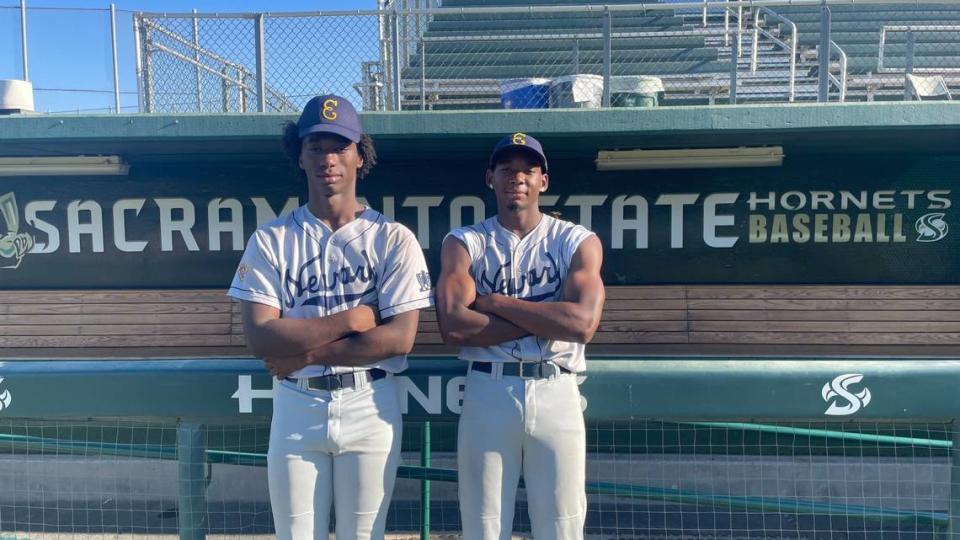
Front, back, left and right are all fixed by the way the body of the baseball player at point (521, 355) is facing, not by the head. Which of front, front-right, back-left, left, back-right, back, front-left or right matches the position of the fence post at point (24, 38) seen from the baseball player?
back-right

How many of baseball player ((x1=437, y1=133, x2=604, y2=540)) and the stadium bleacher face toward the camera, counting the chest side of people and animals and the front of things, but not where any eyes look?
2

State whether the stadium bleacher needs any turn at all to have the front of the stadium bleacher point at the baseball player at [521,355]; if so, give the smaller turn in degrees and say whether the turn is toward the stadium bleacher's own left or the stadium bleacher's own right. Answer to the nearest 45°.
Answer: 0° — it already faces them

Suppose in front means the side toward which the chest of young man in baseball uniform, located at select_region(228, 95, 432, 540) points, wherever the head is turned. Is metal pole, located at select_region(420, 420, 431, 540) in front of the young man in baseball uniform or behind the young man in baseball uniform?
behind

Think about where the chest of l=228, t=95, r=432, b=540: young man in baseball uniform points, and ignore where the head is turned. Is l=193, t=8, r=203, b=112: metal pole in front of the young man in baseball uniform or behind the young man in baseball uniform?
behind

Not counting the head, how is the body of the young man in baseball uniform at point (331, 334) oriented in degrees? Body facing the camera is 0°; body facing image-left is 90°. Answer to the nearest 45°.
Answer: approximately 0°

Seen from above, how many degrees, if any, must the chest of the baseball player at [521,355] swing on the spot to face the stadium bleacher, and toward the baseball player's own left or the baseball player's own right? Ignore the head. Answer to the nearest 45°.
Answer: approximately 180°
